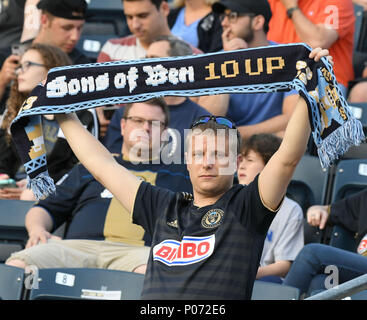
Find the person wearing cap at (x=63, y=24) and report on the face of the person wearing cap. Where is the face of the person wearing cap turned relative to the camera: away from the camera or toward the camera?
toward the camera

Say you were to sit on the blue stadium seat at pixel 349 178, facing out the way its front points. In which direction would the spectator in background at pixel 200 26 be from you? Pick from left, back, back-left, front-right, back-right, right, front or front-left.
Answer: back-right

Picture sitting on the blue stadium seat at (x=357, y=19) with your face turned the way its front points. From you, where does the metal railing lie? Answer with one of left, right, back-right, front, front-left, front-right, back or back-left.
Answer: front

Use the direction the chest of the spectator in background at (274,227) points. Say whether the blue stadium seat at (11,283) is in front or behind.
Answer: in front

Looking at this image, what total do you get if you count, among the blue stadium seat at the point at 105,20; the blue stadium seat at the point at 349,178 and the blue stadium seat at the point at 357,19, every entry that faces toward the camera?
3

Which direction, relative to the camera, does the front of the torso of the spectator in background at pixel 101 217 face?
toward the camera

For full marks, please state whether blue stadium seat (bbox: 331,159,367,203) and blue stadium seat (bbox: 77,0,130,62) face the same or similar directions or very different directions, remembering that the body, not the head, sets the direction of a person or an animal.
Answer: same or similar directions

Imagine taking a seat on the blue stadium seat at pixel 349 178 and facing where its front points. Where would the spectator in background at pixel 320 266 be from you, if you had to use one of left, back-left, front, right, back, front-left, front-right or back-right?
front

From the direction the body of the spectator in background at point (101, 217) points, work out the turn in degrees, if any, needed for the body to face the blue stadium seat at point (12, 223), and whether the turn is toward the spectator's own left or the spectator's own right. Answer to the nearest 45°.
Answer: approximately 135° to the spectator's own right

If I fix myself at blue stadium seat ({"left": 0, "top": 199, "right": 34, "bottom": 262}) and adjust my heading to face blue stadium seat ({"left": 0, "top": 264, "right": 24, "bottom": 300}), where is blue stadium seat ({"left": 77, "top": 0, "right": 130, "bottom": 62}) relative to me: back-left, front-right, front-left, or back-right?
back-left
